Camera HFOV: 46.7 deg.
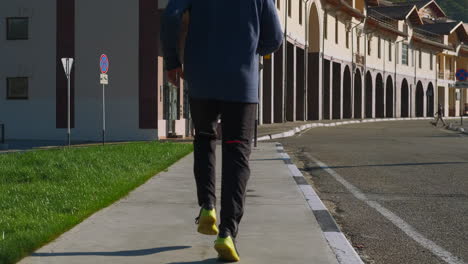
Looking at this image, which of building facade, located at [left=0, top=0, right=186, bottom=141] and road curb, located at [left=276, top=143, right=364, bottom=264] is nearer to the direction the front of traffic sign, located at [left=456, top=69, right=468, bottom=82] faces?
the road curb

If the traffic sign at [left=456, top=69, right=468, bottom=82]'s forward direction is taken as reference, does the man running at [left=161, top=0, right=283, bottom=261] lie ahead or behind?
ahead

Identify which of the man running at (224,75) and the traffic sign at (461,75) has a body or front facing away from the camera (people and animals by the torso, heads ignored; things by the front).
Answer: the man running

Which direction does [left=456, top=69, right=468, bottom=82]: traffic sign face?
toward the camera

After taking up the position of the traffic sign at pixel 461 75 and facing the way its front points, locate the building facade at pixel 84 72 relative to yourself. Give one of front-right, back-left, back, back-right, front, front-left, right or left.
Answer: front-right

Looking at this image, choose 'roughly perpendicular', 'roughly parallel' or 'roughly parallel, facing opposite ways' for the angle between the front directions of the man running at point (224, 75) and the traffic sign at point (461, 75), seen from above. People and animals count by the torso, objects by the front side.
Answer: roughly parallel, facing opposite ways

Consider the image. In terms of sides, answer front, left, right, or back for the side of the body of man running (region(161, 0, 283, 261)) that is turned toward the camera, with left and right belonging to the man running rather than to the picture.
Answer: back

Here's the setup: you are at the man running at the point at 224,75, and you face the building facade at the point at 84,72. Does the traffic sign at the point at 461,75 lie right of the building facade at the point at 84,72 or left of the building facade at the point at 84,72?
right

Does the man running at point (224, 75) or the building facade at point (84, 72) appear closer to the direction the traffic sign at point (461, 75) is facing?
the man running

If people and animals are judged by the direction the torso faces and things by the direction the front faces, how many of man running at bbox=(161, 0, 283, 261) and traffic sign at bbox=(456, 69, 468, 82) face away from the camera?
1

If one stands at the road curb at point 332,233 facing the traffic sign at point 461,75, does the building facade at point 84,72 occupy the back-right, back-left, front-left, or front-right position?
front-left

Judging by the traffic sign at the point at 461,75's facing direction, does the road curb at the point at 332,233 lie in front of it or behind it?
in front
